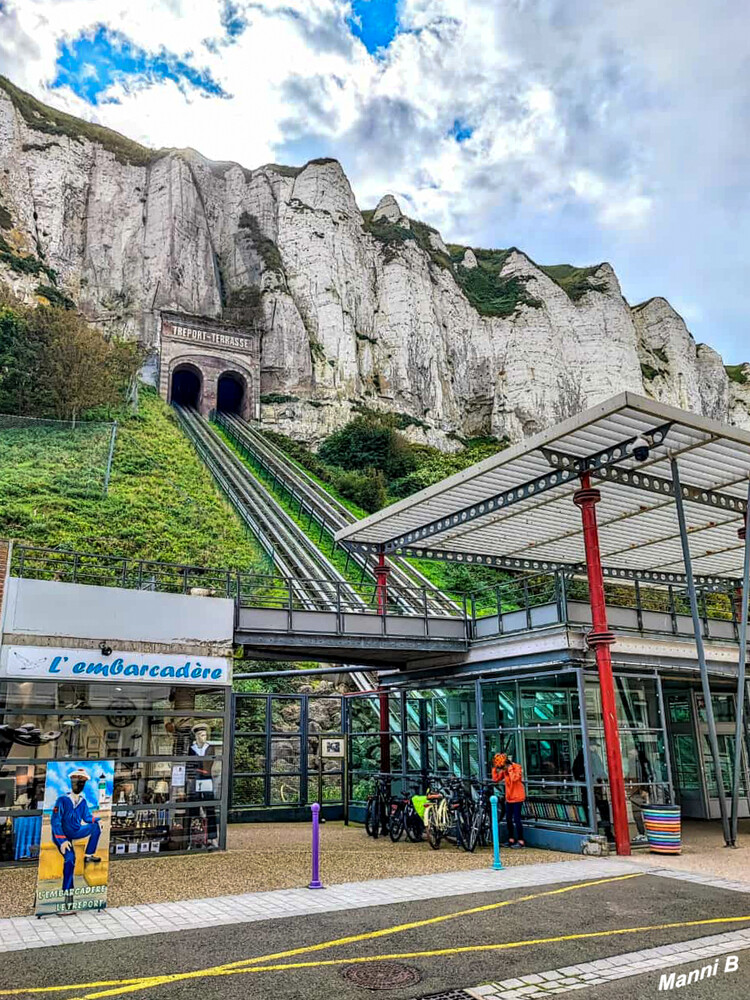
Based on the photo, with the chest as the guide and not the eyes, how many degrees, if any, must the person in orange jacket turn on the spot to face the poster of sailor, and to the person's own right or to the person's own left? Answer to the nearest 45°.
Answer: approximately 45° to the person's own left

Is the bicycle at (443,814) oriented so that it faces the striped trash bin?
no

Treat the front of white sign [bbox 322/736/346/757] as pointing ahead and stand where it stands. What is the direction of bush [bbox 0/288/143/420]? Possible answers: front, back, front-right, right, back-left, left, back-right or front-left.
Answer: back-right

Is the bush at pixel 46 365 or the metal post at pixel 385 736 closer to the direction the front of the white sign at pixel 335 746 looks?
the metal post

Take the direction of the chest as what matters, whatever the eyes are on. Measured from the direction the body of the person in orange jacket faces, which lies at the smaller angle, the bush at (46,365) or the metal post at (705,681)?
the bush

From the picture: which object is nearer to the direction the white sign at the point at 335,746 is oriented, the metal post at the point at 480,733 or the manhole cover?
the manhole cover

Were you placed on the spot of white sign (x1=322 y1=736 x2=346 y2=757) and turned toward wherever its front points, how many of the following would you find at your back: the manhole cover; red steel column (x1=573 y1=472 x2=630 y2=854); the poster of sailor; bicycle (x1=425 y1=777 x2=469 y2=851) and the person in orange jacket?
0

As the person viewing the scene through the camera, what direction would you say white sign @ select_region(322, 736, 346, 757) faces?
facing the viewer

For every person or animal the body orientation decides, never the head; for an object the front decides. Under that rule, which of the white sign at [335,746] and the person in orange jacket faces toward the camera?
the white sign

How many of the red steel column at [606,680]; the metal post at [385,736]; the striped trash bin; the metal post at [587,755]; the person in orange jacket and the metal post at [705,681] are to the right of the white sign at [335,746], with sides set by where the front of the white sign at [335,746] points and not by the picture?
0

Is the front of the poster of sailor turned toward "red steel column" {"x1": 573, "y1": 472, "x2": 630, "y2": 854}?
no

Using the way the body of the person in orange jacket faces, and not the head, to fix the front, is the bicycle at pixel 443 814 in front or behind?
in front
